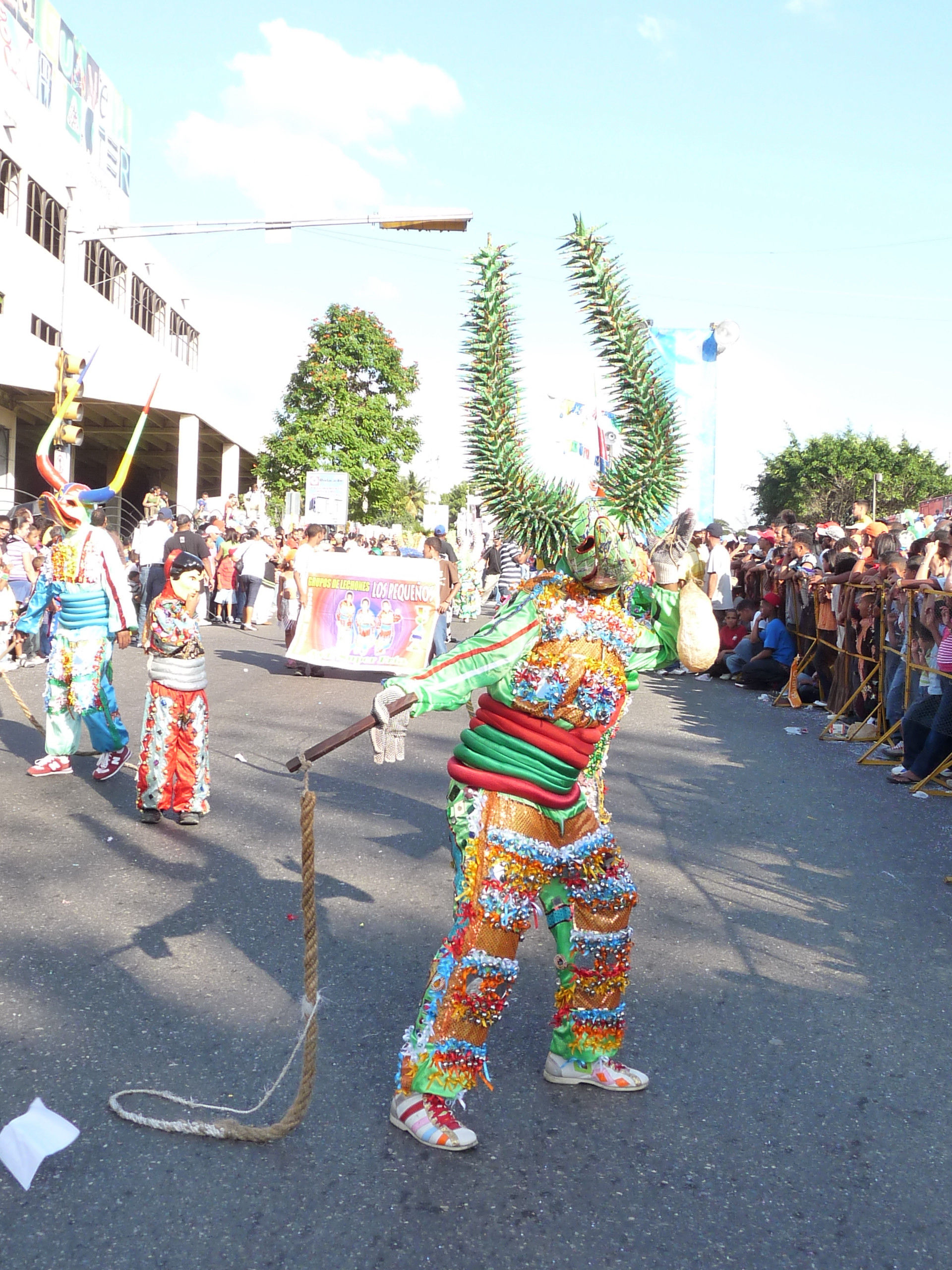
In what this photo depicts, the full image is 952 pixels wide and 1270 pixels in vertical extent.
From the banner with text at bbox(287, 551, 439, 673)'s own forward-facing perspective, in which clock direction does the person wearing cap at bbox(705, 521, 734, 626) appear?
The person wearing cap is roughly at 9 o'clock from the banner with text.

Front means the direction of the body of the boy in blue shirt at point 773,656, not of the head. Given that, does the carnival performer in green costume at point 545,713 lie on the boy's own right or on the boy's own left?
on the boy's own left

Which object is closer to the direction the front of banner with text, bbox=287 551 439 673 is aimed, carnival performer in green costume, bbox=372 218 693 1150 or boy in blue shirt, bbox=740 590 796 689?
the carnival performer in green costume

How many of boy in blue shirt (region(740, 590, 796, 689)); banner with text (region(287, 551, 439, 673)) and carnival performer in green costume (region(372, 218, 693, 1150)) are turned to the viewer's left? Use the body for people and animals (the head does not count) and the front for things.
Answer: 1

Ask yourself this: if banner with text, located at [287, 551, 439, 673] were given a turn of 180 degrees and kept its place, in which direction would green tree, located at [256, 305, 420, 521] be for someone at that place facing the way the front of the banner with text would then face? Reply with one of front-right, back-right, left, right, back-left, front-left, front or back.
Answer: front

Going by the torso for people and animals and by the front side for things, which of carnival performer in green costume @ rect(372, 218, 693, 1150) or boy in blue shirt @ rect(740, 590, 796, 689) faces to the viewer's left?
the boy in blue shirt

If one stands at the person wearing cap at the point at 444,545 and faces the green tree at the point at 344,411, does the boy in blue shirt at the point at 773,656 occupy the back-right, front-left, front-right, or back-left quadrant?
back-right

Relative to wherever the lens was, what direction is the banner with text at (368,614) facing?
facing the viewer

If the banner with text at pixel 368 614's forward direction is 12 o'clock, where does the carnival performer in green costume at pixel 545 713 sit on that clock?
The carnival performer in green costume is roughly at 12 o'clock from the banner with text.

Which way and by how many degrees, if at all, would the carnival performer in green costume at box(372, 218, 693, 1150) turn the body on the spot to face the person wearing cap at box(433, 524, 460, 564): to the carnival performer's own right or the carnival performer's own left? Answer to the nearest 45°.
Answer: approximately 135° to the carnival performer's own left

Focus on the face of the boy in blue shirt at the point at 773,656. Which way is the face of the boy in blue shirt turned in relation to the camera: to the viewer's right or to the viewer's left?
to the viewer's left

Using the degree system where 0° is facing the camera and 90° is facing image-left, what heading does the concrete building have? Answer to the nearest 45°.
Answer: approximately 315°

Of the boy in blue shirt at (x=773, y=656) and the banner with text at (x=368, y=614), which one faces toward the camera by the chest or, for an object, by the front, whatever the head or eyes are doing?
the banner with text

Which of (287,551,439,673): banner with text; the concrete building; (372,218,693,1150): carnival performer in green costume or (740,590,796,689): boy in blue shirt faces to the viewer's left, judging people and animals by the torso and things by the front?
the boy in blue shirt

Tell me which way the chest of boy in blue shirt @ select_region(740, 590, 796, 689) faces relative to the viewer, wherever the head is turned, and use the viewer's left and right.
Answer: facing to the left of the viewer
